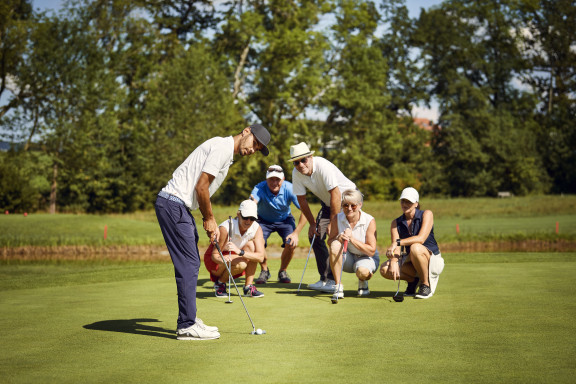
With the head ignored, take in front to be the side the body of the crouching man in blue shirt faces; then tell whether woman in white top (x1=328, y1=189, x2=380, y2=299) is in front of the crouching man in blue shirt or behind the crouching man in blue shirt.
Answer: in front

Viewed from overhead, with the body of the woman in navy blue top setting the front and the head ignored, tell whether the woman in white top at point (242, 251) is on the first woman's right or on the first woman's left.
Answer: on the first woman's right

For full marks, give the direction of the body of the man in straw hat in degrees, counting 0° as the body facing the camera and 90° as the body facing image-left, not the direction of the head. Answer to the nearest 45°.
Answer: approximately 45°

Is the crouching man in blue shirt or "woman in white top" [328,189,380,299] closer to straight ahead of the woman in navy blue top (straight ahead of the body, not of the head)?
the woman in white top

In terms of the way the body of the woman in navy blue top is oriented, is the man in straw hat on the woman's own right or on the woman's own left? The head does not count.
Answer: on the woman's own right

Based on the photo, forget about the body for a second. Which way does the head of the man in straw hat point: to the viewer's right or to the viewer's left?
to the viewer's left

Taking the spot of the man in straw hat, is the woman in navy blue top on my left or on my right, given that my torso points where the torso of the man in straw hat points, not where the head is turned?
on my left

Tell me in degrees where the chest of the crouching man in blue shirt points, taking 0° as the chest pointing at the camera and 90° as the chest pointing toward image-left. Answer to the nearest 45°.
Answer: approximately 0°
